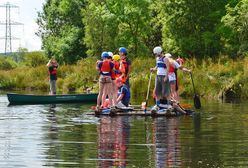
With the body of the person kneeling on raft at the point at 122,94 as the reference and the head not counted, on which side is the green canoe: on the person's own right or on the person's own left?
on the person's own right

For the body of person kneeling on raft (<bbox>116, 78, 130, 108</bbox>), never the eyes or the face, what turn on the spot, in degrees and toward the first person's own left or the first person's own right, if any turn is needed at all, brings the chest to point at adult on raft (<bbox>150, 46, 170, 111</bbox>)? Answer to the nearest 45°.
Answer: approximately 135° to the first person's own left
